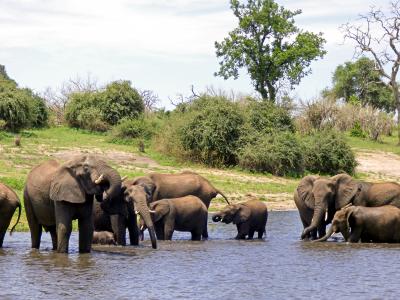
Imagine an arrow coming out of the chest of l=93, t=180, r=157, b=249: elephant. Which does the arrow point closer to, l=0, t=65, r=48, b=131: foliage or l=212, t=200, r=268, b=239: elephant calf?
the elephant calf

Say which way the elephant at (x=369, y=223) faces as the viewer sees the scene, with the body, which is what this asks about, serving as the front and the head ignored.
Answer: to the viewer's left

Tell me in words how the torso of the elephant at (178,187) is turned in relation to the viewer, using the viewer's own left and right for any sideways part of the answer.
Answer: facing to the left of the viewer

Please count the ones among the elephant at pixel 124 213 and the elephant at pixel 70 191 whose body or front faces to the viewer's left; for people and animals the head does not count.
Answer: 0

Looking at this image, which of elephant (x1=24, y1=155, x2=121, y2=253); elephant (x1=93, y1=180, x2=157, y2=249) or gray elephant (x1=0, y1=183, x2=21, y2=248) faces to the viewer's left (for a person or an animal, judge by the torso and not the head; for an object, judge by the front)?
the gray elephant

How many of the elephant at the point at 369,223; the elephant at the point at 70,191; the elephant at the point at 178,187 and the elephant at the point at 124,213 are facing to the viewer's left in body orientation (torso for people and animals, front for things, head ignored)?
2

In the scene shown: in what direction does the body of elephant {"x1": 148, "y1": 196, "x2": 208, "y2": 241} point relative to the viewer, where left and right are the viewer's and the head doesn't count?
facing to the left of the viewer

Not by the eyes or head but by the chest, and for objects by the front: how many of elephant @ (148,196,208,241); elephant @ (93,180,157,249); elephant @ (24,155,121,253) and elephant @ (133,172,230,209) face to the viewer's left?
2

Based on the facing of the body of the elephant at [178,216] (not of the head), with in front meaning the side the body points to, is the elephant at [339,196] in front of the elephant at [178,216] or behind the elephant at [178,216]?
behind

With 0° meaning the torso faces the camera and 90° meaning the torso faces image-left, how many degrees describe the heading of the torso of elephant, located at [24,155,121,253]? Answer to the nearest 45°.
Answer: approximately 315°

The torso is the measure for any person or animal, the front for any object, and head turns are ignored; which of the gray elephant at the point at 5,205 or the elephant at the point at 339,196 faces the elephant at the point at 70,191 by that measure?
the elephant at the point at 339,196
